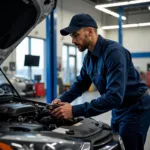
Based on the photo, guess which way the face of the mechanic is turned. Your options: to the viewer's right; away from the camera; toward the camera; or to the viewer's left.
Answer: to the viewer's left

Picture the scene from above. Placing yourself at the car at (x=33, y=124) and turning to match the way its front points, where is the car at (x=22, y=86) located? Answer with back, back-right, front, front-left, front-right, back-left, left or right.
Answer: back-left

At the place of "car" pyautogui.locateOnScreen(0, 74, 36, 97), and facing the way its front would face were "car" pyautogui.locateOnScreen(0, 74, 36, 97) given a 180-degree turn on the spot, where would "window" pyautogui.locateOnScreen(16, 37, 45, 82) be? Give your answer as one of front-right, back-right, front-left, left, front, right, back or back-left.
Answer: front-right

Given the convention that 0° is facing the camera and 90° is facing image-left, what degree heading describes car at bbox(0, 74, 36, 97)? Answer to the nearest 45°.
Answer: approximately 315°

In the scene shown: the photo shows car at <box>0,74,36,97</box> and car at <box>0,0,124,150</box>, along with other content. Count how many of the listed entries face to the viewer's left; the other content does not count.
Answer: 0

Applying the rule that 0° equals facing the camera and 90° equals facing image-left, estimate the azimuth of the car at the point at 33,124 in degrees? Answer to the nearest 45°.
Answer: approximately 315°

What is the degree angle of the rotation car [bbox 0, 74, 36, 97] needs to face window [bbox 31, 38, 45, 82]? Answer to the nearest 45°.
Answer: approximately 135° to its left

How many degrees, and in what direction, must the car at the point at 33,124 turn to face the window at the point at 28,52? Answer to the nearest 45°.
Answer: approximately 135° to its left

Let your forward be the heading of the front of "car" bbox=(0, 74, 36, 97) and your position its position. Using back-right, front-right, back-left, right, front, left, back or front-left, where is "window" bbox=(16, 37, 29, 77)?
back-left
